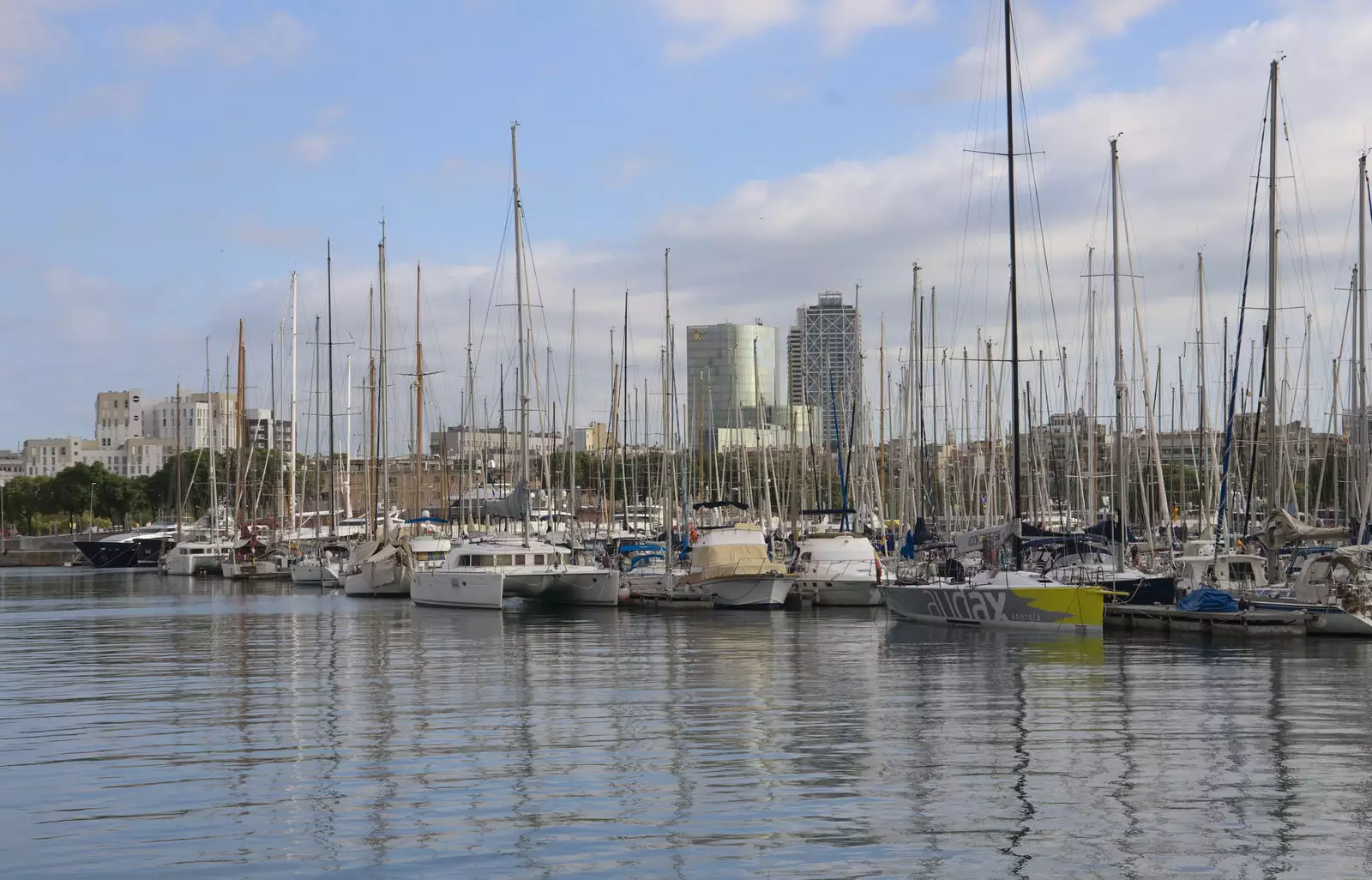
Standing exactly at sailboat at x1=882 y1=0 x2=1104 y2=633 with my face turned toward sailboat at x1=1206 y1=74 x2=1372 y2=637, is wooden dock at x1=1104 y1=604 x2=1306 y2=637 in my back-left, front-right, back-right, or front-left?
front-right

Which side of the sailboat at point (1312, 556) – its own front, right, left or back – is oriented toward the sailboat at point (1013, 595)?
front

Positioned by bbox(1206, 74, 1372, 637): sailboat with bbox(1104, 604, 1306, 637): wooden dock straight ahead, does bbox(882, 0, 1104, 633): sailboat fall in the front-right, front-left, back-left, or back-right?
front-right

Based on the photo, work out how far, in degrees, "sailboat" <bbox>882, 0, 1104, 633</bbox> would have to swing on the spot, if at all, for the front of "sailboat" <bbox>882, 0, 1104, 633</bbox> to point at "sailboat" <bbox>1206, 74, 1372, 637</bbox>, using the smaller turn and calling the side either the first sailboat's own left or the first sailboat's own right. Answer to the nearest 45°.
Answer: approximately 45° to the first sailboat's own left

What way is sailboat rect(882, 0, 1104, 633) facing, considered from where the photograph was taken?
facing the viewer and to the right of the viewer

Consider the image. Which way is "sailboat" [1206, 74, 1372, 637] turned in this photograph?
to the viewer's left

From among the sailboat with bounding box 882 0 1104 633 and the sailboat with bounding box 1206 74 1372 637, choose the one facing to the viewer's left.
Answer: the sailboat with bounding box 1206 74 1372 637

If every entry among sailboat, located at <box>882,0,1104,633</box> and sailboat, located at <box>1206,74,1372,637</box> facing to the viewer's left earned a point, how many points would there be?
1
